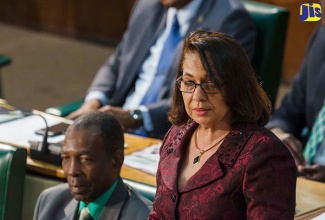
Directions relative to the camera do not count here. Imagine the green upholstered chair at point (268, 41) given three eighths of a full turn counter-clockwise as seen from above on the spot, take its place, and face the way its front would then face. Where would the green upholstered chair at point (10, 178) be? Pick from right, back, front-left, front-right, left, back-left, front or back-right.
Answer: back-right

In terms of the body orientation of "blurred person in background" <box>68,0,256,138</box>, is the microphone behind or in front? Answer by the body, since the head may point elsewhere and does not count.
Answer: in front

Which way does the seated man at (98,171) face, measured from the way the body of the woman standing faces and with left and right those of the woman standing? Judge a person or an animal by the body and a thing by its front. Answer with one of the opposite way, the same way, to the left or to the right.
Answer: the same way

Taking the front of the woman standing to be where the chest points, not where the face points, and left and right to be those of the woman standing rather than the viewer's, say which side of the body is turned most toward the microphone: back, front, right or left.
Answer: right

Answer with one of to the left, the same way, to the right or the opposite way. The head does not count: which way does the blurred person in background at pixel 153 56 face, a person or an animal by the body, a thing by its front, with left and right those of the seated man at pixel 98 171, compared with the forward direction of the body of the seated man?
the same way

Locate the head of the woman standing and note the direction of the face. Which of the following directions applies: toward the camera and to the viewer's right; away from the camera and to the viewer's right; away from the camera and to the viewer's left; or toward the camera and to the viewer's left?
toward the camera and to the viewer's left

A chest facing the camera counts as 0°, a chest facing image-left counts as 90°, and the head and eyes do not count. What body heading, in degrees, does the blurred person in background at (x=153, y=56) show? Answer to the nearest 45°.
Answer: approximately 45°

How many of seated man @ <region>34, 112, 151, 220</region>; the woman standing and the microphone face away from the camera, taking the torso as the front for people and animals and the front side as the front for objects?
0

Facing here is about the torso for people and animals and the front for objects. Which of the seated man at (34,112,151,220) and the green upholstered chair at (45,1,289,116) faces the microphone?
the green upholstered chair

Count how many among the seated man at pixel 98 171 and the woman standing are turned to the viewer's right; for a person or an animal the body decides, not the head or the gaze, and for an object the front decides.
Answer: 0

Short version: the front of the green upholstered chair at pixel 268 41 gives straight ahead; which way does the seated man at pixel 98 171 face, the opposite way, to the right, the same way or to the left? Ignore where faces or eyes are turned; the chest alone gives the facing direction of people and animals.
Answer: the same way

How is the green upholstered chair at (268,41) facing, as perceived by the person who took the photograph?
facing the viewer and to the left of the viewer

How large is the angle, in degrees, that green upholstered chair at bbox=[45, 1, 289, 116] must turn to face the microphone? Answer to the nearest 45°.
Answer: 0° — it already faces it
